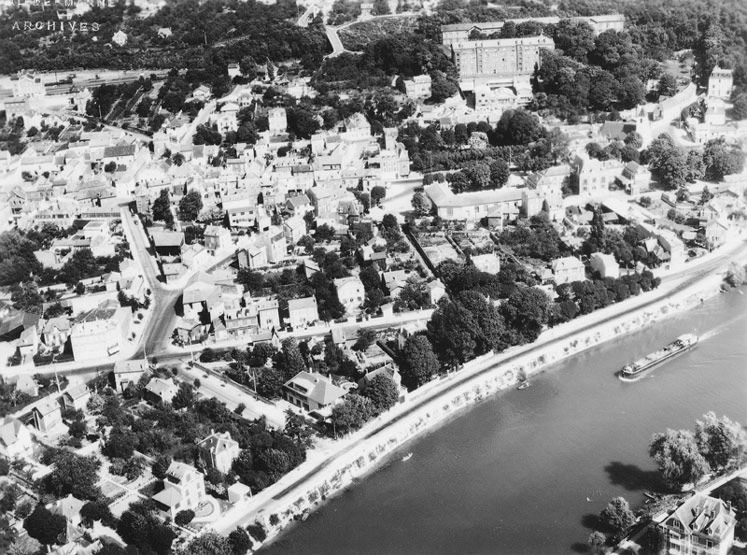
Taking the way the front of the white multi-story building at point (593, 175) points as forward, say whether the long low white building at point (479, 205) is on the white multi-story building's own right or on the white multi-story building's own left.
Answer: on the white multi-story building's own right

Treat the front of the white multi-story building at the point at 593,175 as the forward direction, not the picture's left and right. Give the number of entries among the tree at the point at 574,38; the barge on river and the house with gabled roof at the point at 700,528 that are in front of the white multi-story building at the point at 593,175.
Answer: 2

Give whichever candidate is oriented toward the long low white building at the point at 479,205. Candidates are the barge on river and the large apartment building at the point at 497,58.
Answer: the large apartment building

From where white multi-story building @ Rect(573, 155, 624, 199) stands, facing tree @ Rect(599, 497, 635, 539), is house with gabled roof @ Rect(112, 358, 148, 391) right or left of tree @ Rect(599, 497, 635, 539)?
right

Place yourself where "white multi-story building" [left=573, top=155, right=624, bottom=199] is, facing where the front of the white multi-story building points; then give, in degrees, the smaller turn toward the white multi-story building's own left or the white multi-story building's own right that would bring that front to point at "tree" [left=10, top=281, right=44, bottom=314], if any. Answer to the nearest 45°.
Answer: approximately 45° to the white multi-story building's own right

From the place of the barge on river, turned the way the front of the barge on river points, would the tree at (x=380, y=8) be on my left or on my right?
on my right

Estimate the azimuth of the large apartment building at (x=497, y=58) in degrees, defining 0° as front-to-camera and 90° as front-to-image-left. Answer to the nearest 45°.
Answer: approximately 0°

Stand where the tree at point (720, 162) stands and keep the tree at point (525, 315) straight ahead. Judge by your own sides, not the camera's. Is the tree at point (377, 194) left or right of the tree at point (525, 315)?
right
